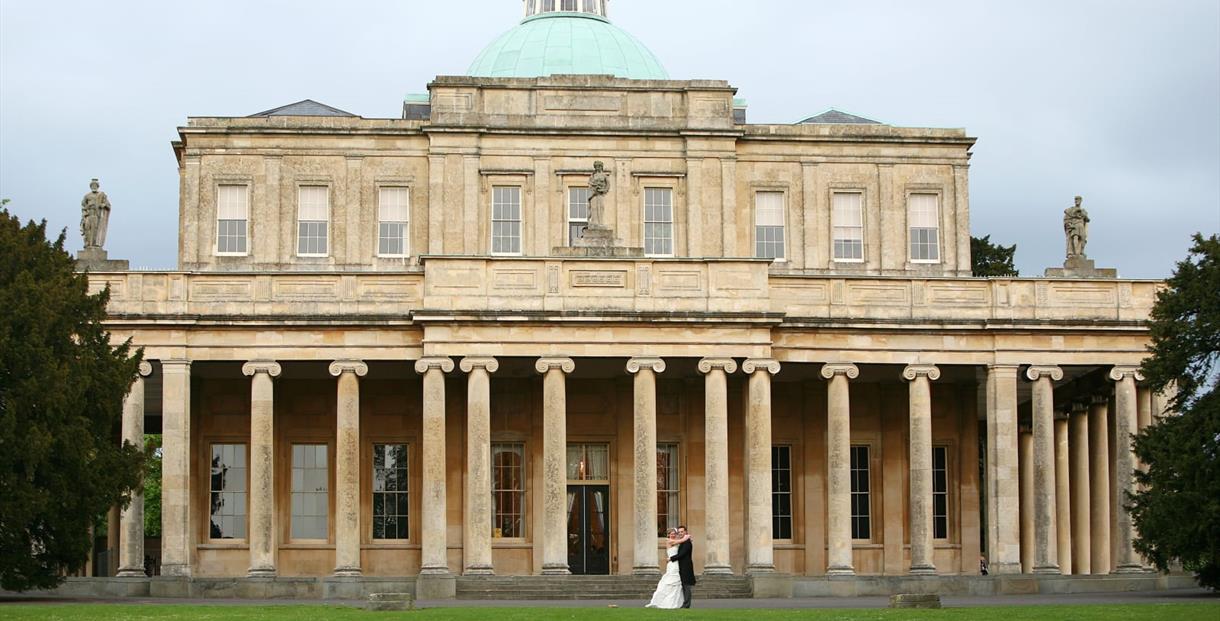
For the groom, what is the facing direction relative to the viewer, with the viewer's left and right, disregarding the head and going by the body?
facing to the left of the viewer

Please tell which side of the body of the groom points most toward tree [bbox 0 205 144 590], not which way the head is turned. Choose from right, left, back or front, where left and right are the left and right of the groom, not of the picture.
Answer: front
